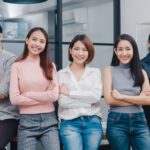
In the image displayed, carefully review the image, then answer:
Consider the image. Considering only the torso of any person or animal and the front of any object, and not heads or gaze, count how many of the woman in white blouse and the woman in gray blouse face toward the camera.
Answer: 2

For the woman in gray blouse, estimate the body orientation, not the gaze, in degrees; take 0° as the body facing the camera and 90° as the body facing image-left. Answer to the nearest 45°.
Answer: approximately 0°

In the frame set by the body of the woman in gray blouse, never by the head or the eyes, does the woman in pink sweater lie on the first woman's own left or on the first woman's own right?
on the first woman's own right

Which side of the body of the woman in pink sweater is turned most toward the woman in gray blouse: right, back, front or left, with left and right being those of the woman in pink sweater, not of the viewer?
left

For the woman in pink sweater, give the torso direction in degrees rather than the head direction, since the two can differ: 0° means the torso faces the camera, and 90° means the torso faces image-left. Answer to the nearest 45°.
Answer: approximately 0°
